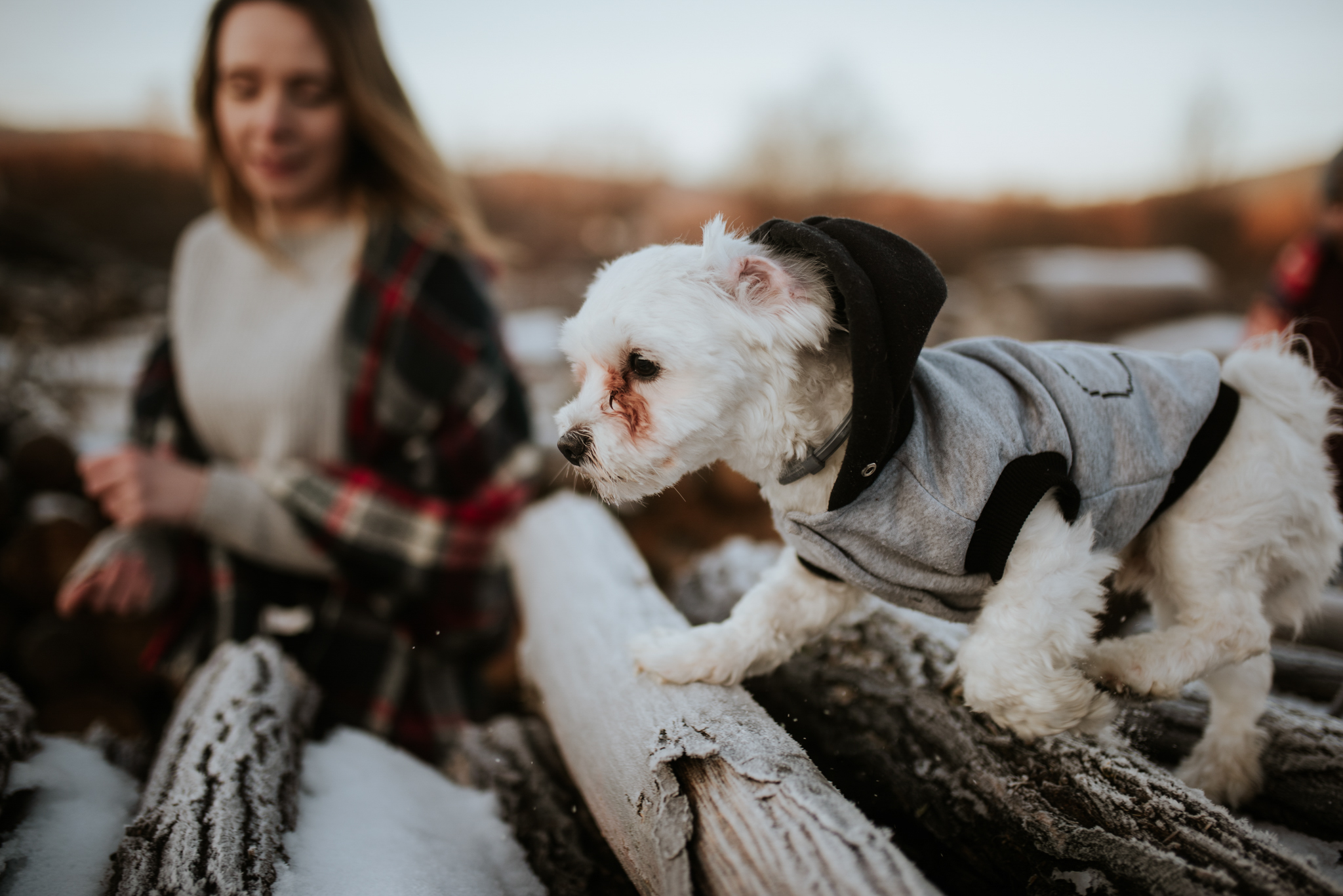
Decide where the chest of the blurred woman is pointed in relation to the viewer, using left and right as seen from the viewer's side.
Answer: facing the viewer and to the left of the viewer

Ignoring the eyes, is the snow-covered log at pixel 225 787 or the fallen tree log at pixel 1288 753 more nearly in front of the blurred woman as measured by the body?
the snow-covered log

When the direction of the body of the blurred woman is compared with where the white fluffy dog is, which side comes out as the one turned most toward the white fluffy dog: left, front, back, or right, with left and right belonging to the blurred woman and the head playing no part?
left

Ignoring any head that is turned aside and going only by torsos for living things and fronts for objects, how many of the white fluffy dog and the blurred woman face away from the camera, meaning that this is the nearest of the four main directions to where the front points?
0

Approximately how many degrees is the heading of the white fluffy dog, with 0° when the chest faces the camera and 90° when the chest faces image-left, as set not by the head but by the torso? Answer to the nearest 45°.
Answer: approximately 90°

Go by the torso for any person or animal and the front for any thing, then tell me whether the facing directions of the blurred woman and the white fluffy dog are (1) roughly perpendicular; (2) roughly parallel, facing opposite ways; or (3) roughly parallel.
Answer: roughly perpendicular
